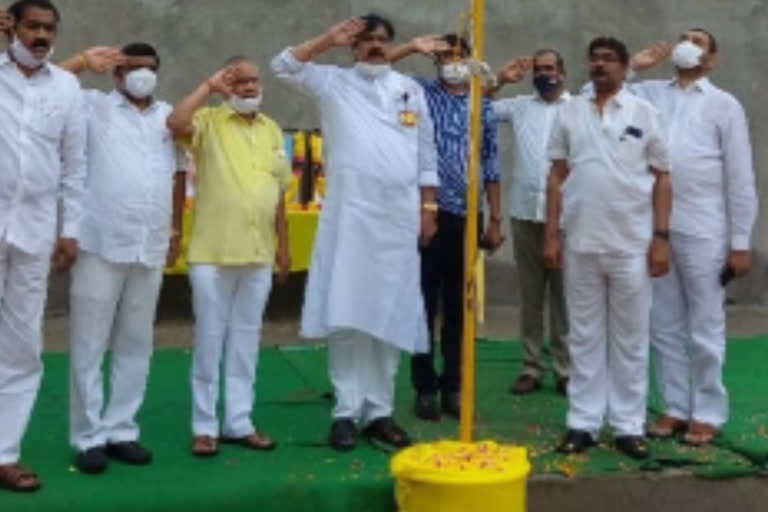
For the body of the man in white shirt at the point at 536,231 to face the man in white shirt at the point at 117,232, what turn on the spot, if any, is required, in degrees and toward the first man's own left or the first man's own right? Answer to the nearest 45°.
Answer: approximately 45° to the first man's own right

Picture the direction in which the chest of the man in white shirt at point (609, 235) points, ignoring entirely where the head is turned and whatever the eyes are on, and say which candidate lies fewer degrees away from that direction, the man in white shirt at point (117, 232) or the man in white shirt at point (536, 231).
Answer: the man in white shirt at point (117, 232)

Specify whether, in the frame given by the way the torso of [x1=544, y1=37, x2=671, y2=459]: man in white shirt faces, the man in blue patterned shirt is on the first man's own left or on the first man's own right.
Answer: on the first man's own right

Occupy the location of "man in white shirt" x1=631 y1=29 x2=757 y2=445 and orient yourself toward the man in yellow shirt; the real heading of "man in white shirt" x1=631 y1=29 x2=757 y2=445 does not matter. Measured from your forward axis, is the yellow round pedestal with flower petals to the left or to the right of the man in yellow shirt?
left

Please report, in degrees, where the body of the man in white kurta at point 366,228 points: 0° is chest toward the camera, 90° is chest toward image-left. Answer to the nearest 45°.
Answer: approximately 0°

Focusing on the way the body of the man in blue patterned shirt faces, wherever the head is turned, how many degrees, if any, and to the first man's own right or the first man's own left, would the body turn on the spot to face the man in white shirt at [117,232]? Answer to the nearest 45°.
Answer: approximately 45° to the first man's own right

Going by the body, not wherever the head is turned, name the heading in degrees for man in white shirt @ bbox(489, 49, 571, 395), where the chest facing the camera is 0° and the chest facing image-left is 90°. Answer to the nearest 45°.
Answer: approximately 0°
